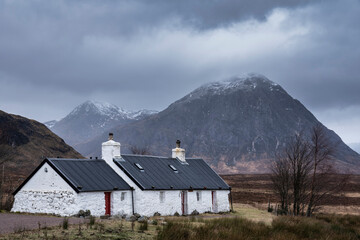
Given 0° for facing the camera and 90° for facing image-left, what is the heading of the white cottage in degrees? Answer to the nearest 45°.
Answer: approximately 315°
